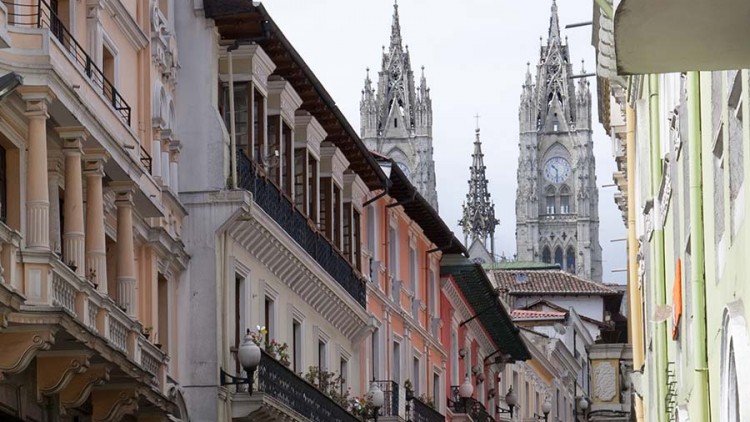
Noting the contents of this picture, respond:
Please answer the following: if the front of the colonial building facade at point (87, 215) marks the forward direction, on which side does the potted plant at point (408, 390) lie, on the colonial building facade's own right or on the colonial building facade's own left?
on the colonial building facade's own left

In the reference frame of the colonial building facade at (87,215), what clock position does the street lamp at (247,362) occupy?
The street lamp is roughly at 8 o'clock from the colonial building facade.

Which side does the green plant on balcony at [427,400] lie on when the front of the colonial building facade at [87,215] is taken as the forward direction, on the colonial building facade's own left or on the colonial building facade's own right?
on the colonial building facade's own left

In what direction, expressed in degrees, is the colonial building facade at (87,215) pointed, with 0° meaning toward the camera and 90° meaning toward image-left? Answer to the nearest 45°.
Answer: approximately 315°

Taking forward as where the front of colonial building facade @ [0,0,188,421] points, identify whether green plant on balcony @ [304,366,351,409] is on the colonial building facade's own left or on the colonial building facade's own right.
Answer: on the colonial building facade's own left

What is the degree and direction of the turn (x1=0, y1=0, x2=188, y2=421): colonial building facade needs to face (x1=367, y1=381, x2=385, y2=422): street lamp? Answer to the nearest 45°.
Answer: approximately 135° to its left
